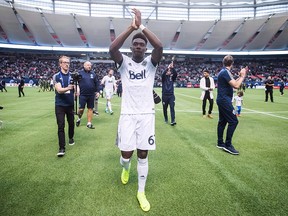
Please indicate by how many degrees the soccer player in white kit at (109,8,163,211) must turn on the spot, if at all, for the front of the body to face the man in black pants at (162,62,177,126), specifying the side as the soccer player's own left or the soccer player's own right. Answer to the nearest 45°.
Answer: approximately 180°

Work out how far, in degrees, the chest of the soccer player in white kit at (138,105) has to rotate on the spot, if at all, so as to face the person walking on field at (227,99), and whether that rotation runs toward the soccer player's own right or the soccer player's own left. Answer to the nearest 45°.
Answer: approximately 135° to the soccer player's own left

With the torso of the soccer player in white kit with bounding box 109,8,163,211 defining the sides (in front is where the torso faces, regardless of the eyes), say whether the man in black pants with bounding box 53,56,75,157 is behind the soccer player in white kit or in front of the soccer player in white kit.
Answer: behind
